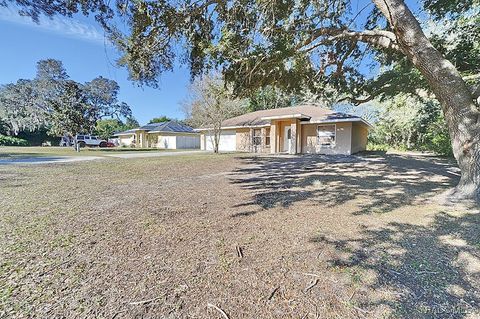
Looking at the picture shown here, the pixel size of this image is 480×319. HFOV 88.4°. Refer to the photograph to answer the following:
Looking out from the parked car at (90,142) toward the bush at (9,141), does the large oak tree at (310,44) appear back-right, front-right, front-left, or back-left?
back-left

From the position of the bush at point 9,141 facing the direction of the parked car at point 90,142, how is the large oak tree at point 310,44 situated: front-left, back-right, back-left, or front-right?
front-right

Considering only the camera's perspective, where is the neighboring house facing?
facing the viewer and to the left of the viewer

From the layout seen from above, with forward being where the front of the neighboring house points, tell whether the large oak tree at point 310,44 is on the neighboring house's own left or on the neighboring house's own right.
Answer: on the neighboring house's own left

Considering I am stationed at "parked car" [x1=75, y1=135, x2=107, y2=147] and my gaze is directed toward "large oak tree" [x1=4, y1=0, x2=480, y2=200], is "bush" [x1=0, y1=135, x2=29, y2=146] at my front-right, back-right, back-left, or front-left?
back-right

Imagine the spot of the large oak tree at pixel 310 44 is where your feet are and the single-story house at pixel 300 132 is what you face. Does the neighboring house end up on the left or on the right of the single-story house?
left

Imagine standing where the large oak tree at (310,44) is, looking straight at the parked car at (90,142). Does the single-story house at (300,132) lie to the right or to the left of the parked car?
right

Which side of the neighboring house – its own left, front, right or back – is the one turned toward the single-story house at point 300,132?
left
